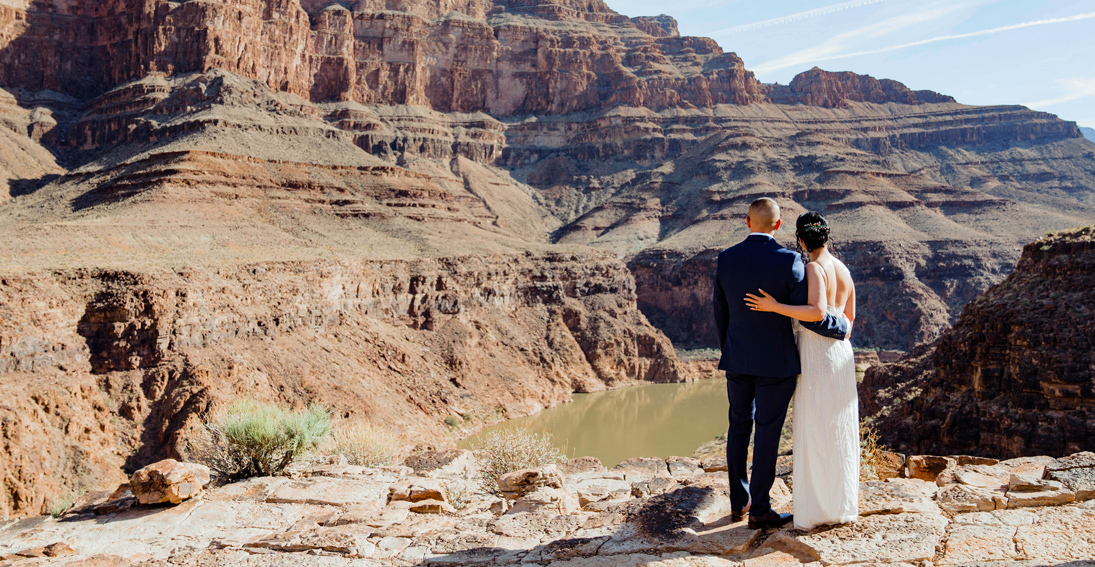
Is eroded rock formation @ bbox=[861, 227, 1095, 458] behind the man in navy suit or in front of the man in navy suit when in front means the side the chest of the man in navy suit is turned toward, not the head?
in front

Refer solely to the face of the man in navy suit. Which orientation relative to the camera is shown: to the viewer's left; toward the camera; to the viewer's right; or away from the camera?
away from the camera

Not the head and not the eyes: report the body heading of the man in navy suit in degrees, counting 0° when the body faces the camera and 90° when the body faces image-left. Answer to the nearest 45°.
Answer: approximately 180°

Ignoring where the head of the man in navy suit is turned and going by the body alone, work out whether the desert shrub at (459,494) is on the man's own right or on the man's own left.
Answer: on the man's own left

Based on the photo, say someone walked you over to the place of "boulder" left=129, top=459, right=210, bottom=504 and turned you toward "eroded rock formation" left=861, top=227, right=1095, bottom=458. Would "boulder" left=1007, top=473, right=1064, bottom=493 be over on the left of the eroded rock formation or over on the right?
right

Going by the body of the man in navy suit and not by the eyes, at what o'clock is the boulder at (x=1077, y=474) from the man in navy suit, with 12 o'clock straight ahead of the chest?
The boulder is roughly at 2 o'clock from the man in navy suit.

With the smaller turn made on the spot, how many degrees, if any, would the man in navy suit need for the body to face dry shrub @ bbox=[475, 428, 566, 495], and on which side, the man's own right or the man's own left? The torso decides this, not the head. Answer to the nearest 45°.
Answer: approximately 45° to the man's own left

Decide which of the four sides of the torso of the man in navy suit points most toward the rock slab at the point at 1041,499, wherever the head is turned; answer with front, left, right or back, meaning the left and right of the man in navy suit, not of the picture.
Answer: right

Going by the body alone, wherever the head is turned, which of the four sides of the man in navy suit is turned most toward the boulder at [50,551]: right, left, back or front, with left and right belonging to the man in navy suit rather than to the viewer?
left
